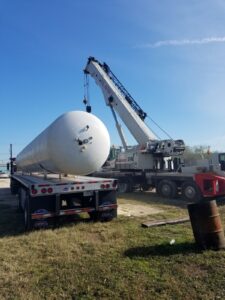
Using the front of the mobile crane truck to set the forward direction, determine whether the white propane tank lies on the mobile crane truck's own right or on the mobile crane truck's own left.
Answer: on the mobile crane truck's own right

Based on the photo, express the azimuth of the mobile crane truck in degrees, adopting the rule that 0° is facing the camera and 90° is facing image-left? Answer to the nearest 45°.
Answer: approximately 315°

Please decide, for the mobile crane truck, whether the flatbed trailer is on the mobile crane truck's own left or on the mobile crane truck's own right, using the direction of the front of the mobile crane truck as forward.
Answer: on the mobile crane truck's own right

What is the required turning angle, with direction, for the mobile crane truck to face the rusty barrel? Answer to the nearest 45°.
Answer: approximately 45° to its right
